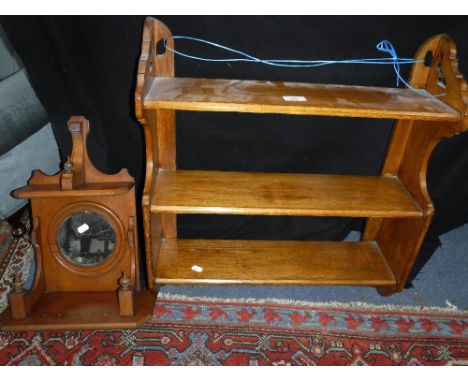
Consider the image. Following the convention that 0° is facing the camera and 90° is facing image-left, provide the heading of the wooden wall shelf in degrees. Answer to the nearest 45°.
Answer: approximately 0°

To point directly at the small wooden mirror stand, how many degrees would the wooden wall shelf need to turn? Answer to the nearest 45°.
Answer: approximately 90° to its right
